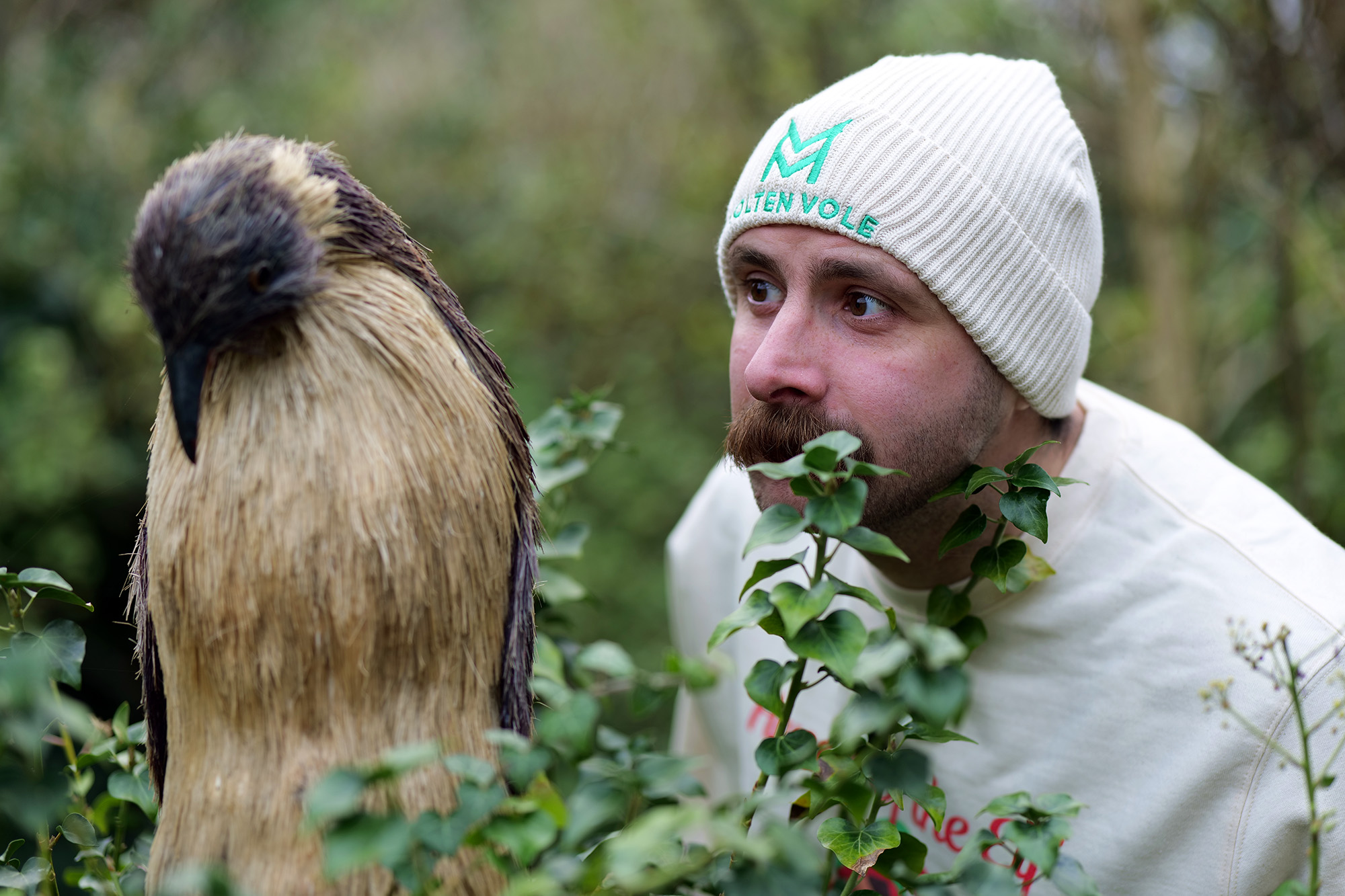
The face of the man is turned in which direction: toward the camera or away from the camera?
toward the camera

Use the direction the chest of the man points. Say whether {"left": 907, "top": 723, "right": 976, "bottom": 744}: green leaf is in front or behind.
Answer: in front

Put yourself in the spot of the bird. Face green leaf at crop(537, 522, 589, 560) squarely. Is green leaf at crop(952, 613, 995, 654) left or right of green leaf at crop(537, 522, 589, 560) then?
right

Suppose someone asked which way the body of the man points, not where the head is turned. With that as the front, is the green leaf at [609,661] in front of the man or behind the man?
in front
